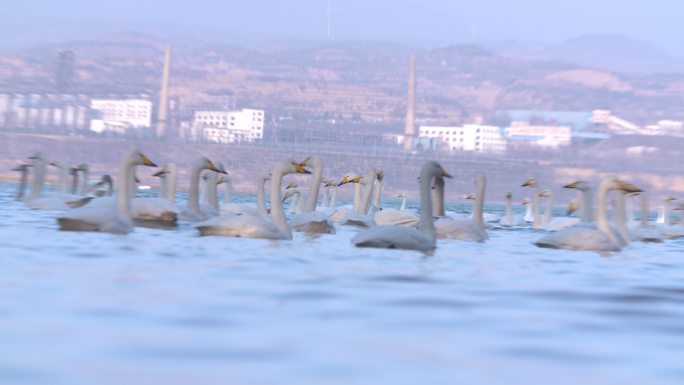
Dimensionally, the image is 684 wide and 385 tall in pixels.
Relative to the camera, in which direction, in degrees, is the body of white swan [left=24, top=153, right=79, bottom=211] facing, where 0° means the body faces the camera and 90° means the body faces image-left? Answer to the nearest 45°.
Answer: approximately 90°

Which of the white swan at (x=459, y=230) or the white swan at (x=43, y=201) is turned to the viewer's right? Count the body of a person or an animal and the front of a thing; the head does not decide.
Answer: the white swan at (x=459, y=230)

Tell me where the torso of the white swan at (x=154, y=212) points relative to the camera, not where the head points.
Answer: to the viewer's right

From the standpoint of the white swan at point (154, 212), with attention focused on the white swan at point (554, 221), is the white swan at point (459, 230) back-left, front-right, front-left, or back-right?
front-right

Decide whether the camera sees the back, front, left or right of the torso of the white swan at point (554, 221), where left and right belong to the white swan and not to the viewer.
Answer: left

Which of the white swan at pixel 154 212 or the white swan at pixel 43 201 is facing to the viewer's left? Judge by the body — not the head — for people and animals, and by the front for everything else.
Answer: the white swan at pixel 43 201

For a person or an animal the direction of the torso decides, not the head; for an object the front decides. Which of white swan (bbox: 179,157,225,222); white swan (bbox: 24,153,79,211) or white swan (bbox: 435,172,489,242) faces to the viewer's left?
white swan (bbox: 24,153,79,211)
